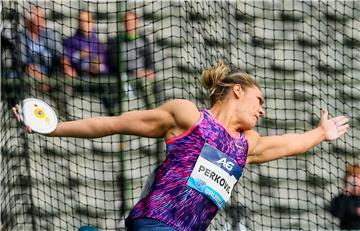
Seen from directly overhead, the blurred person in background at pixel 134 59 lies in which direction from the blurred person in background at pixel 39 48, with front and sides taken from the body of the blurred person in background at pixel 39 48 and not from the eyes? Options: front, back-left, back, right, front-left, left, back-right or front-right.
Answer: left

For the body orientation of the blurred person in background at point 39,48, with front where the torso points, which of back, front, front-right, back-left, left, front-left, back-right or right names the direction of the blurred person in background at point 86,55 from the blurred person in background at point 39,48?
left

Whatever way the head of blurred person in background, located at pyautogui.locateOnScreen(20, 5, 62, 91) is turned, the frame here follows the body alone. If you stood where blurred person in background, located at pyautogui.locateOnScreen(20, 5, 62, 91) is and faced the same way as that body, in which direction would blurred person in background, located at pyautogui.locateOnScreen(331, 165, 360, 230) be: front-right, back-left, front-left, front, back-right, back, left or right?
left
